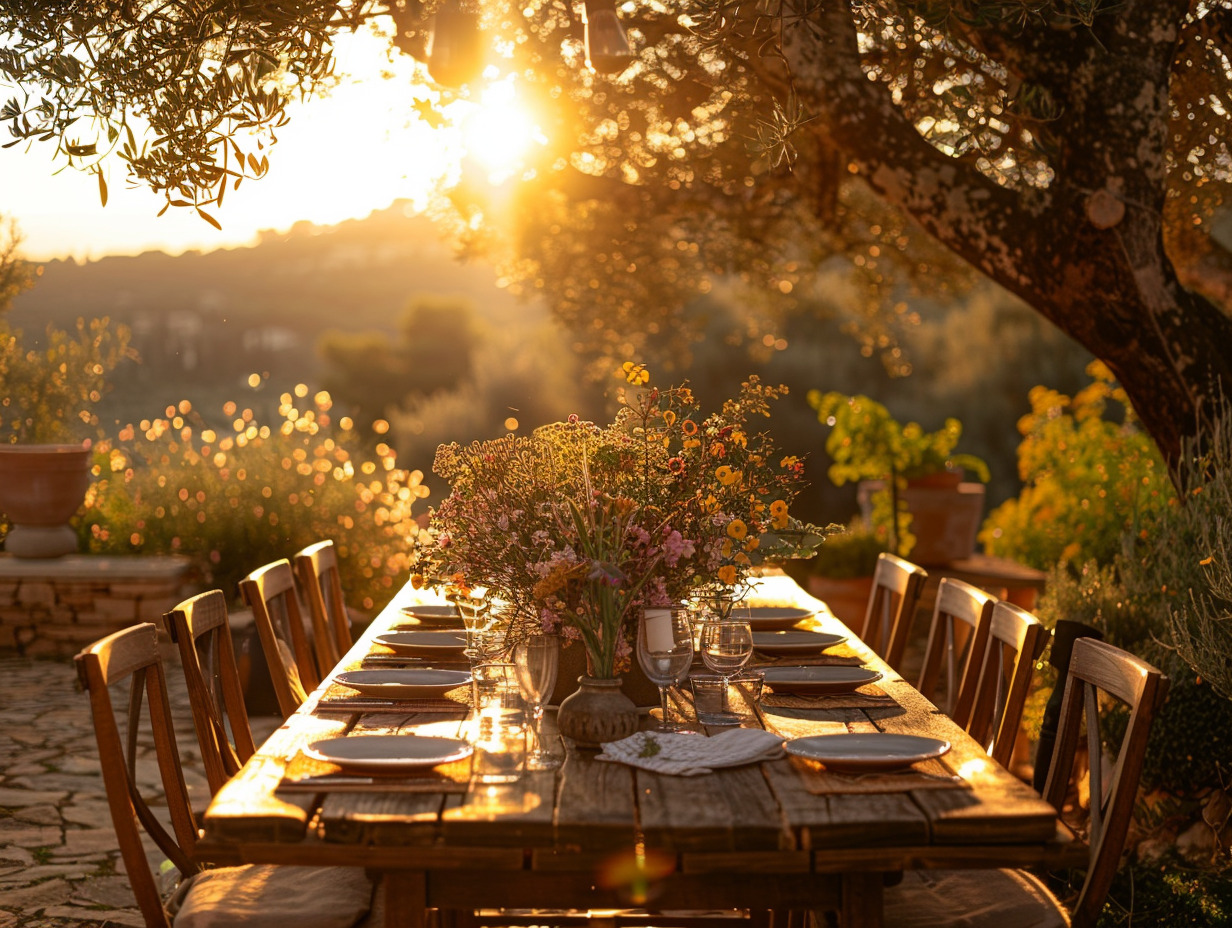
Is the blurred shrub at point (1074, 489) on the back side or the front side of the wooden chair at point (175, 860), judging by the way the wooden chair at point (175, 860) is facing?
on the front side

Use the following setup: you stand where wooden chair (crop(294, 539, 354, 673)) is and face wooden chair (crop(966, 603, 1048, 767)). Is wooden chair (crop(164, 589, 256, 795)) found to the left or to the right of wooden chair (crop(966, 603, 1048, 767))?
right

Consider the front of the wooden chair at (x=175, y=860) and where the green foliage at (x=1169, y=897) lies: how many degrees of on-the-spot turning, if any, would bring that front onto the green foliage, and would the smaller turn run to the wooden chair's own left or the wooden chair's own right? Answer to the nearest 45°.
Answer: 0° — it already faces it

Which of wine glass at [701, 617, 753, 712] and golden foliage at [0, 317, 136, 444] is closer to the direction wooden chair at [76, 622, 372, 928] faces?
the wine glass

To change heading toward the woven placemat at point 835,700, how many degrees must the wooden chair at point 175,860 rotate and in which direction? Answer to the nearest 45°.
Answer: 0° — it already faces it

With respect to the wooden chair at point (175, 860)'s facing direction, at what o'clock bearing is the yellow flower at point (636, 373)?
The yellow flower is roughly at 10 o'clock from the wooden chair.

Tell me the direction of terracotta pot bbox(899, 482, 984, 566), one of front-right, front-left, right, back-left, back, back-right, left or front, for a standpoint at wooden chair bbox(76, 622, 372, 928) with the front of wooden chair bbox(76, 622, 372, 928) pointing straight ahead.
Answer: front-left

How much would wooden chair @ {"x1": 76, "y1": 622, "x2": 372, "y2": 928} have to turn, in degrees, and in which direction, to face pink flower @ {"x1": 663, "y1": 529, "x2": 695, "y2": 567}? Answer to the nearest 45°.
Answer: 0° — it already faces it

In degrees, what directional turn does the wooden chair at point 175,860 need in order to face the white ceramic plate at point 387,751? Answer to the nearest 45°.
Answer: approximately 45° to its right

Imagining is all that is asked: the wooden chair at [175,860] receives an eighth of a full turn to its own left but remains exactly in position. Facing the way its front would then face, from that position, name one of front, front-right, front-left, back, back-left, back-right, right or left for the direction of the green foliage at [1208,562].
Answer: front-right

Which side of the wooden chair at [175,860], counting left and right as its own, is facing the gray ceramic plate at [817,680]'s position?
front

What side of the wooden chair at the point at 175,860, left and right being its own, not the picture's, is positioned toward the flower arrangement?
front

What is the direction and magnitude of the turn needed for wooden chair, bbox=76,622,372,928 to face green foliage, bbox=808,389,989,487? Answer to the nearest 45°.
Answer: approximately 45° to its left

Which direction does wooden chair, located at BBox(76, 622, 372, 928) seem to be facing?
to the viewer's right

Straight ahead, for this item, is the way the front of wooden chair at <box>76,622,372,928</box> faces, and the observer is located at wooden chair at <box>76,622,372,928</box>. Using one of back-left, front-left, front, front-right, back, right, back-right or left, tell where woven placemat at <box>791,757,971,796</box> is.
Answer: front-right

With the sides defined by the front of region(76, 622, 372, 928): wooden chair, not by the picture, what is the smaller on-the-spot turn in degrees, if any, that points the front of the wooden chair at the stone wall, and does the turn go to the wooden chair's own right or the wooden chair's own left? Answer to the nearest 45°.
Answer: approximately 90° to the wooden chair's own left

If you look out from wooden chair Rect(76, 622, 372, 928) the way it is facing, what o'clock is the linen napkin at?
The linen napkin is roughly at 1 o'clock from the wooden chair.

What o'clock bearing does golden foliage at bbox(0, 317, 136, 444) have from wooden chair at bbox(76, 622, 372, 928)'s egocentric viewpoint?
The golden foliage is roughly at 9 o'clock from the wooden chair.
